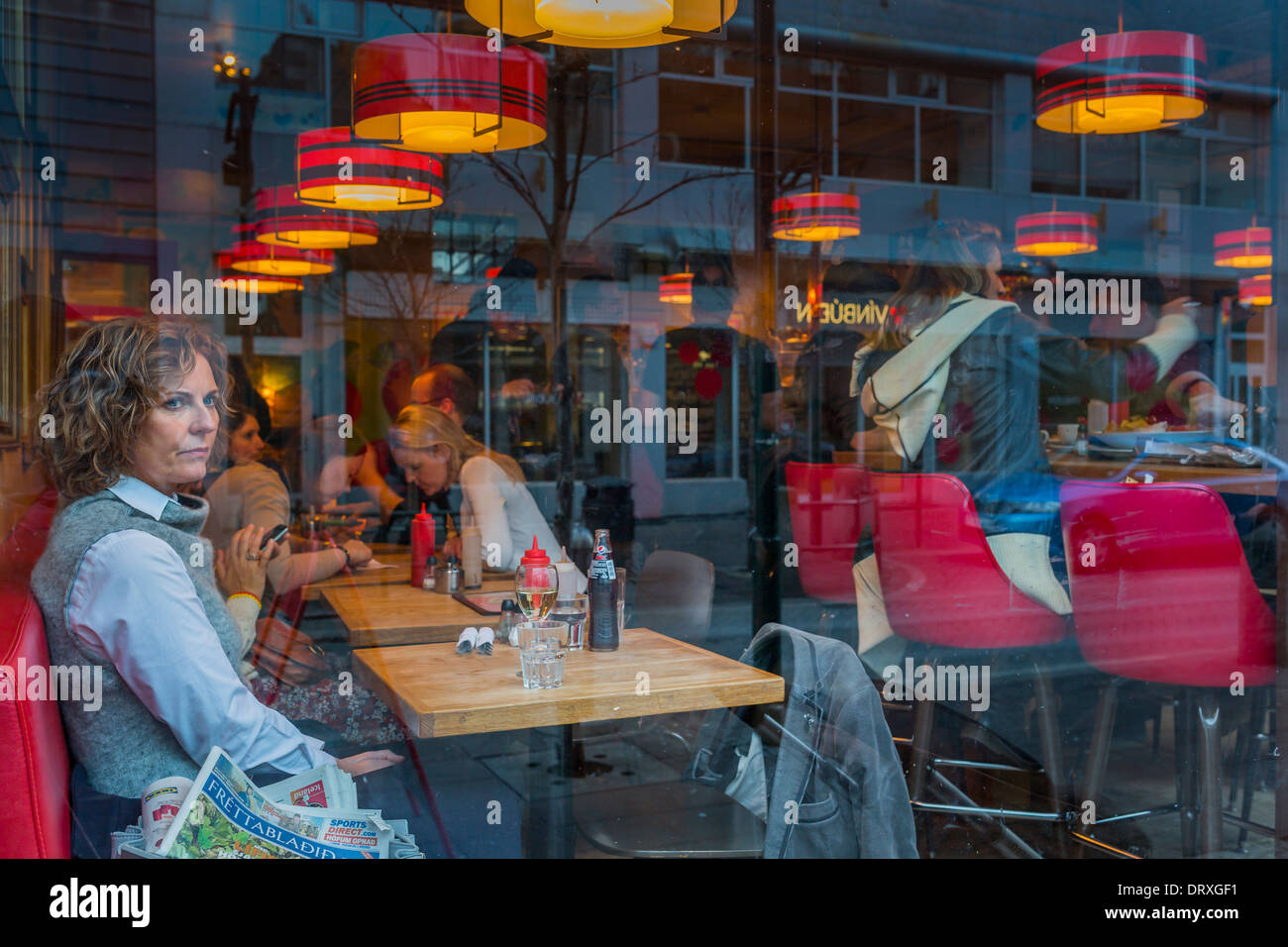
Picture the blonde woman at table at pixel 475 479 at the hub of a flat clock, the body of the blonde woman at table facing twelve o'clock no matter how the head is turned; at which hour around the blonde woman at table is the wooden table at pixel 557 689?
The wooden table is roughly at 9 o'clock from the blonde woman at table.

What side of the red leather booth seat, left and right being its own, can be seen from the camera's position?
right

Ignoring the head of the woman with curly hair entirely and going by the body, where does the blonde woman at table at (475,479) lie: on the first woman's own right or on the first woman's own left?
on the first woman's own left

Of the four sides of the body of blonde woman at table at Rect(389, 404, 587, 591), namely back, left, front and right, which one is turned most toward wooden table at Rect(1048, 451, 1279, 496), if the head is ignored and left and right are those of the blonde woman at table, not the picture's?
back

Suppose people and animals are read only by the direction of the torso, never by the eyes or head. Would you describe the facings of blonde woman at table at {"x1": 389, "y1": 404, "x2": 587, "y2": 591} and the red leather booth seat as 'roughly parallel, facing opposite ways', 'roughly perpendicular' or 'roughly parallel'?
roughly parallel, facing opposite ways

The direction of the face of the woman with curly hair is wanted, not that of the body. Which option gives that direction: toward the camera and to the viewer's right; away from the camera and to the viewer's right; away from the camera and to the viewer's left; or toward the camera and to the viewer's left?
toward the camera and to the viewer's right

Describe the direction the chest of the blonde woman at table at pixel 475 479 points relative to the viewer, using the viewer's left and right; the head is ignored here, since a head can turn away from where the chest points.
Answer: facing to the left of the viewer

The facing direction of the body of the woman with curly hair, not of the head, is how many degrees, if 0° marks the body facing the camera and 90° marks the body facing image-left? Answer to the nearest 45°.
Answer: approximately 270°

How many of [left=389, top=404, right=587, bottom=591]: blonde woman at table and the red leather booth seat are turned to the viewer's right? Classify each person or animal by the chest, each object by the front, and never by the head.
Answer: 1

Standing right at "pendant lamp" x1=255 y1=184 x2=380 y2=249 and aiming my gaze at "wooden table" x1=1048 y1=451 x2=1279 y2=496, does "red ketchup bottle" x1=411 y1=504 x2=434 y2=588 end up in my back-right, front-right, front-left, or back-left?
front-right
